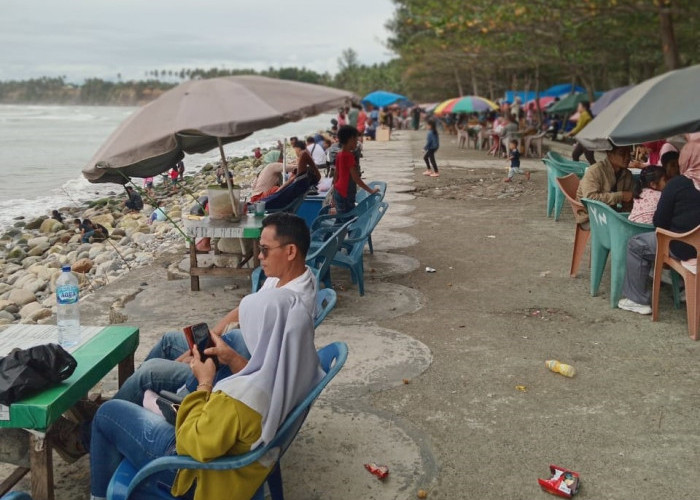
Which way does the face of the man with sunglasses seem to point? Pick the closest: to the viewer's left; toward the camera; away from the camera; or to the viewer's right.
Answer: to the viewer's left

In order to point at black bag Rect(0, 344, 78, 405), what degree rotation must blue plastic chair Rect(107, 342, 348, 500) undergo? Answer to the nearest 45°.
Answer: approximately 45° to its right

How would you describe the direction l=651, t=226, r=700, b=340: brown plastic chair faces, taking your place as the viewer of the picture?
facing away from the viewer and to the left of the viewer

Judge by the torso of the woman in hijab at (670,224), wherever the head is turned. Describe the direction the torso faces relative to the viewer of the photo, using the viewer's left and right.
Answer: facing away from the viewer and to the left of the viewer

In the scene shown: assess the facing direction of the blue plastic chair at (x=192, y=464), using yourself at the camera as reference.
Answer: facing to the left of the viewer

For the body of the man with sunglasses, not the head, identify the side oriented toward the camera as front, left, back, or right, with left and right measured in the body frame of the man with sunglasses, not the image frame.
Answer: left
